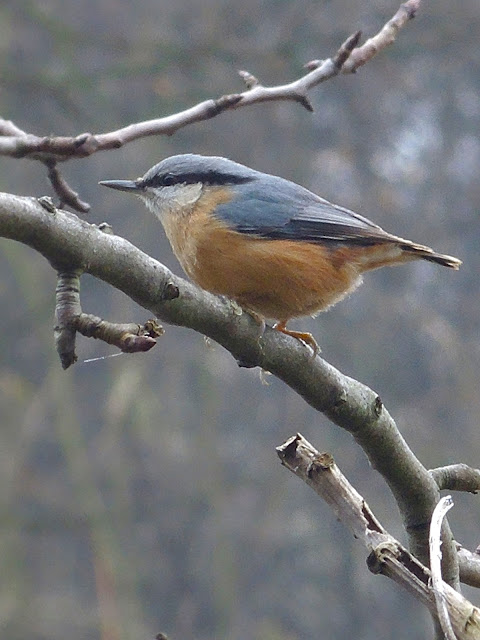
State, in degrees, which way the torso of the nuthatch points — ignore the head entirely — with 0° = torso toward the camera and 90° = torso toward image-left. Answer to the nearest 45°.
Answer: approximately 90°

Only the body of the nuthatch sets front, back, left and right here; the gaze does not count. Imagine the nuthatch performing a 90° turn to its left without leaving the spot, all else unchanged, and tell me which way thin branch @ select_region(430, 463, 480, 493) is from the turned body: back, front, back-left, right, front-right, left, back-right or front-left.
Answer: front-left
